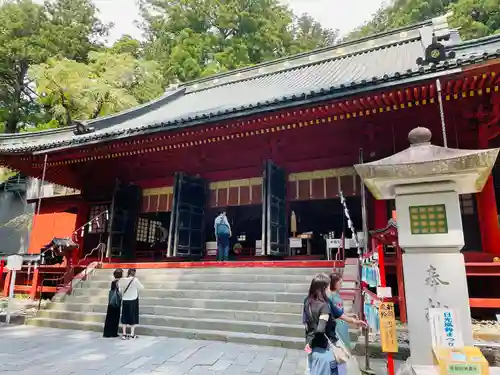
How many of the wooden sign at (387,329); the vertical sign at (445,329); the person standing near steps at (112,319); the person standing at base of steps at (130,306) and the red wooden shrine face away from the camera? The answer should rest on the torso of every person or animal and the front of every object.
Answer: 2

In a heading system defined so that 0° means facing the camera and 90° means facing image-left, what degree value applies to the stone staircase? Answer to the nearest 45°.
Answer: approximately 45°

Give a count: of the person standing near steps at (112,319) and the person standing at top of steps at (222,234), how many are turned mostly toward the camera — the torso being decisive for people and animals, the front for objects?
0

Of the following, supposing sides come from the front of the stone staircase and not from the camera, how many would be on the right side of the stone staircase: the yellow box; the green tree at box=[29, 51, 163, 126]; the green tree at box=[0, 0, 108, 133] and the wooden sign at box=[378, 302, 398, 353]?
2

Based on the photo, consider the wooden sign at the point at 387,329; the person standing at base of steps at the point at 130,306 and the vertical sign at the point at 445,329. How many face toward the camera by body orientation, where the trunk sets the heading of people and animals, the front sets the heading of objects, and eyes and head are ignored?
2

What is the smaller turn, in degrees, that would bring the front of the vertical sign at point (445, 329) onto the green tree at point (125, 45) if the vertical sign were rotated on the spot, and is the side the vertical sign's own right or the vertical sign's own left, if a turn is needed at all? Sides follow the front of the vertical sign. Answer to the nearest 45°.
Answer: approximately 135° to the vertical sign's own right

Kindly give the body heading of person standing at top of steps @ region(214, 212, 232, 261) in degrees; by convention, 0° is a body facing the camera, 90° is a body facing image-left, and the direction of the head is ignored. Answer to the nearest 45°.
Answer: approximately 180°

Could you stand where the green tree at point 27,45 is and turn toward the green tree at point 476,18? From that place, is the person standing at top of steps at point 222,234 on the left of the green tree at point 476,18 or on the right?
right

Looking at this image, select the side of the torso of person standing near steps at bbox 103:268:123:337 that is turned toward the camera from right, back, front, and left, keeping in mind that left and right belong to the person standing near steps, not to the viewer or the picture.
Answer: back

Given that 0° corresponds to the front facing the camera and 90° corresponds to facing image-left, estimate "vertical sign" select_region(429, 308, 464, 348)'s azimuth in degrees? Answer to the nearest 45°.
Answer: approximately 0°

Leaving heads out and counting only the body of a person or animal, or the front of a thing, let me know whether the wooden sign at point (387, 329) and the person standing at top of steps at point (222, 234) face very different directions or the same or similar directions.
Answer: very different directions

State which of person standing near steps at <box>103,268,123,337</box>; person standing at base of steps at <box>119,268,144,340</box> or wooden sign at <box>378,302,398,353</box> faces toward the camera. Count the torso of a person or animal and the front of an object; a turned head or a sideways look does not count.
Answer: the wooden sign

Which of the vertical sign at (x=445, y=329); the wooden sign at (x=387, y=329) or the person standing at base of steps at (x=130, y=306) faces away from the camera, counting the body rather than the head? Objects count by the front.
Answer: the person standing at base of steps

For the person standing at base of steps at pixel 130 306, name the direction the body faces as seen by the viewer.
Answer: away from the camera

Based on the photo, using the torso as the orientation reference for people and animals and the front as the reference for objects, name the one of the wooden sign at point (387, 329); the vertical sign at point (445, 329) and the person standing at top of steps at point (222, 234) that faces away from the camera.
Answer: the person standing at top of steps

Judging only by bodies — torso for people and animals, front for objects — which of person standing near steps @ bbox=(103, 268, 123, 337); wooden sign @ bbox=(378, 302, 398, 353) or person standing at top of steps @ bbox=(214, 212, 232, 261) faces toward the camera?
the wooden sign
